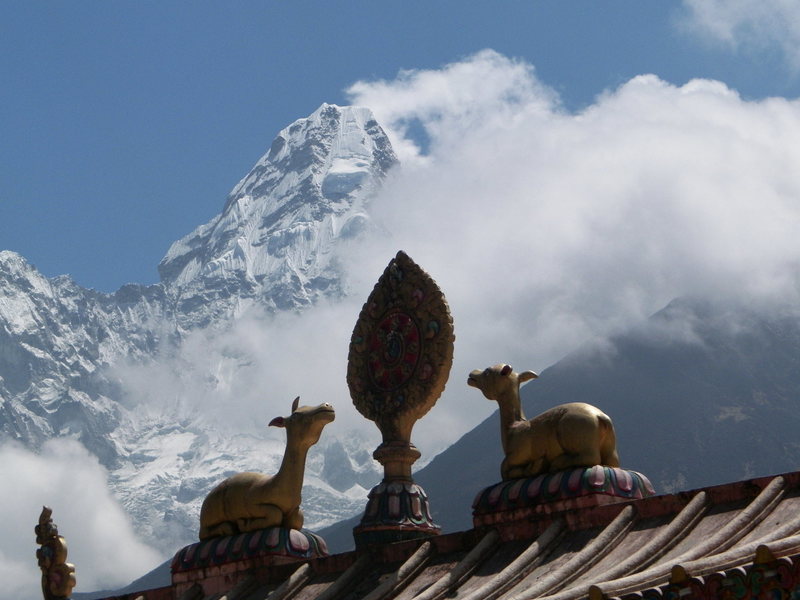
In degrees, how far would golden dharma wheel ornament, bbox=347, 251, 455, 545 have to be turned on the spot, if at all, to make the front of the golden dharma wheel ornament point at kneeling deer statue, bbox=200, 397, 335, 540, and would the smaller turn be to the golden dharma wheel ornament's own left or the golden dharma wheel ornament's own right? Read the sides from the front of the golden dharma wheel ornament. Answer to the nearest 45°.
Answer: approximately 45° to the golden dharma wheel ornament's own right

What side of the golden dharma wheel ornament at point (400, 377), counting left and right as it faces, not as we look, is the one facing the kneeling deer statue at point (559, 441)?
left

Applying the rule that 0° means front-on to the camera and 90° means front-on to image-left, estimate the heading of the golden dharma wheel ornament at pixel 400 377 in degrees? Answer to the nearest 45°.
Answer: approximately 45°

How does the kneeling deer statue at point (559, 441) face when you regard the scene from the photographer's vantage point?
facing away from the viewer and to the left of the viewer

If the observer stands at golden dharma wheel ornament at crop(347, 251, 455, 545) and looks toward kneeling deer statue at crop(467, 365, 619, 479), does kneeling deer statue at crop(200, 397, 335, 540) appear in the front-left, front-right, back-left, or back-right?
back-right

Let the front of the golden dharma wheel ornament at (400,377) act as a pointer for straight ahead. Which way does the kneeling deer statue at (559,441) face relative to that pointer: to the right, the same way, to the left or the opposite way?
to the right
